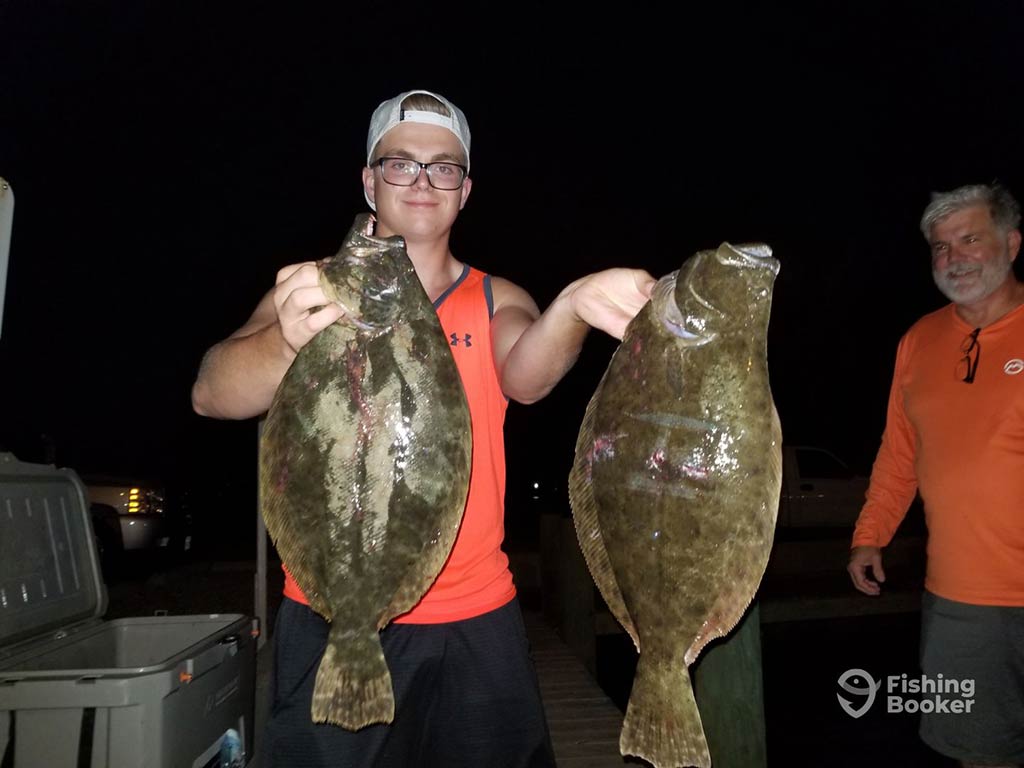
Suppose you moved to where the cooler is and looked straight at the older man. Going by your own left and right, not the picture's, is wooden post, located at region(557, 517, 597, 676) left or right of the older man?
left

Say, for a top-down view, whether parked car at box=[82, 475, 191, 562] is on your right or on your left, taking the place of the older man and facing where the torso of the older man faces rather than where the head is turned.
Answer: on your right

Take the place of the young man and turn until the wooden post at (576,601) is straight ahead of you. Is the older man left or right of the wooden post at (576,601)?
right

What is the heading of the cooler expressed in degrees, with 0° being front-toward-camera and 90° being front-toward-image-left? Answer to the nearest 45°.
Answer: approximately 315°

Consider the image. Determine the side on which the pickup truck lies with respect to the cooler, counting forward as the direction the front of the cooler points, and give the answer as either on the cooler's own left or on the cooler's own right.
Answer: on the cooler's own left

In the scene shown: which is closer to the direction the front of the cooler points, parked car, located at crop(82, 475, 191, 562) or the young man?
the young man

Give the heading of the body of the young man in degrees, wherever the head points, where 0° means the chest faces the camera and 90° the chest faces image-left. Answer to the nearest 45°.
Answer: approximately 0°

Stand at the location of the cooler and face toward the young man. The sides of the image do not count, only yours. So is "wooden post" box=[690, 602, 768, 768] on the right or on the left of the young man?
left

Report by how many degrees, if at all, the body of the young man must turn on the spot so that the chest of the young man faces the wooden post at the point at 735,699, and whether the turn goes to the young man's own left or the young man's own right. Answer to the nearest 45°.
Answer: approximately 135° to the young man's own left
